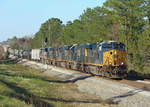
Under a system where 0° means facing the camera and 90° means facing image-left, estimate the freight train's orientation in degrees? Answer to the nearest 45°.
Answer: approximately 315°
